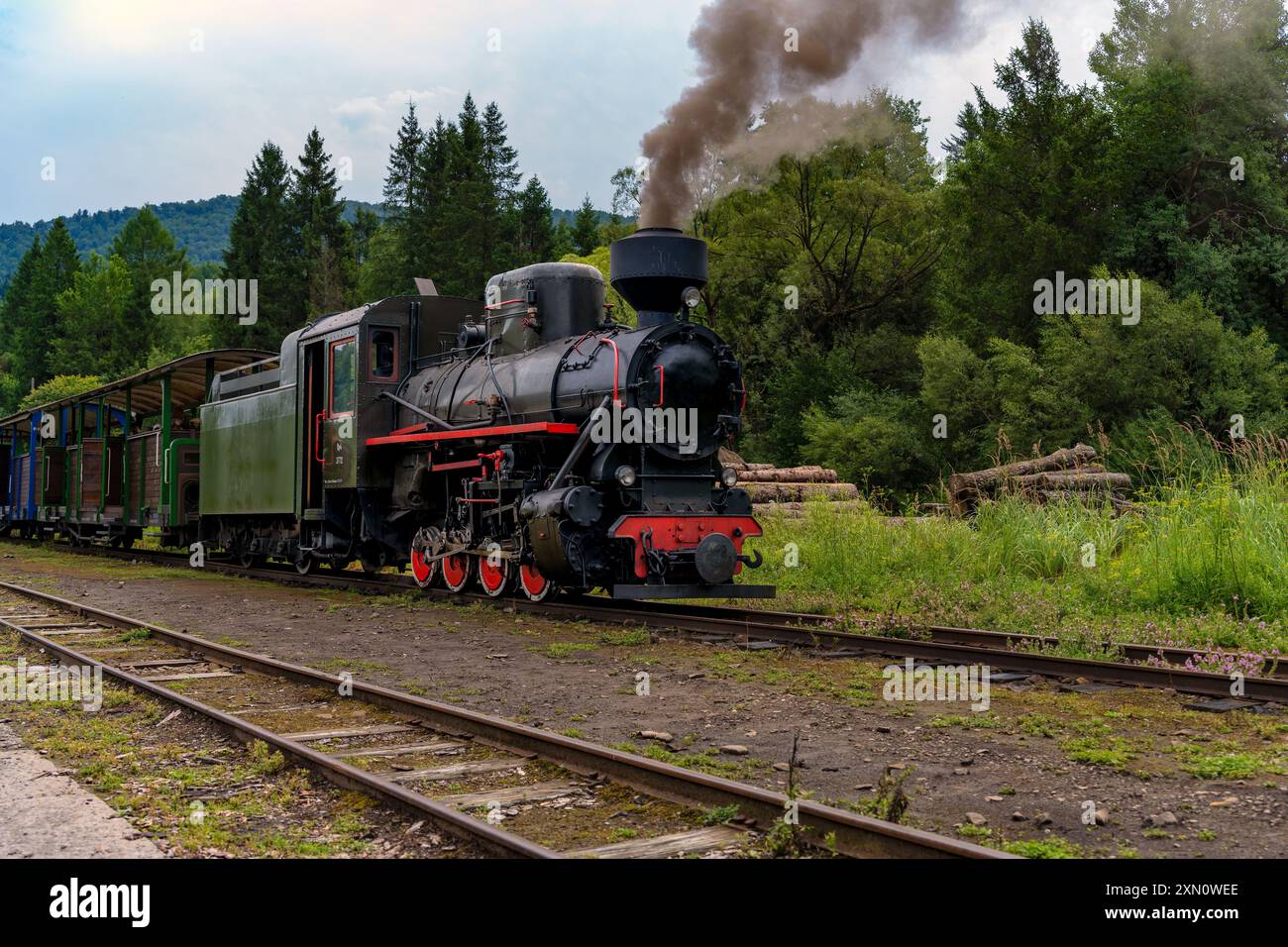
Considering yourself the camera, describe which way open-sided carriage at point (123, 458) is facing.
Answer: facing the viewer and to the right of the viewer

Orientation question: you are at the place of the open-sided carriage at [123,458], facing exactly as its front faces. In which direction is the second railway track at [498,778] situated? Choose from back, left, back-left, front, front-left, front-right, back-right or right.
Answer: front-right

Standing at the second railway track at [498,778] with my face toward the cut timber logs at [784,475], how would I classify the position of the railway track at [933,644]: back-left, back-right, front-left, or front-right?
front-right

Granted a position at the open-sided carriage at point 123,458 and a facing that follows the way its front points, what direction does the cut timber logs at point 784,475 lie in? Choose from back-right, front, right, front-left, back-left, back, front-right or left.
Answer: front
